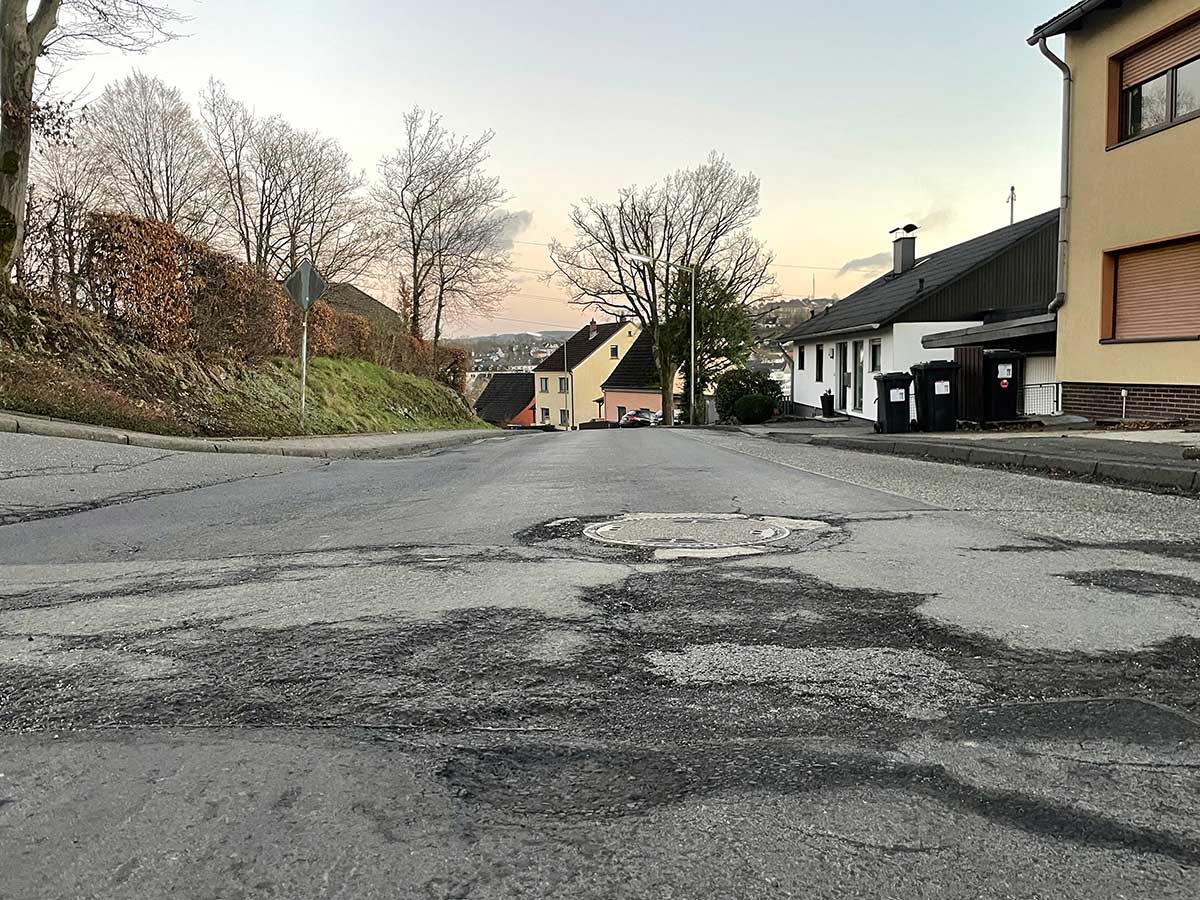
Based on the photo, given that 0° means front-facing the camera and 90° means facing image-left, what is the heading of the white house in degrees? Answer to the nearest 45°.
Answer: approximately 45°

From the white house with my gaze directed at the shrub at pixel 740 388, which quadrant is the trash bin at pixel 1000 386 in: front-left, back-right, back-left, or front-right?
back-left

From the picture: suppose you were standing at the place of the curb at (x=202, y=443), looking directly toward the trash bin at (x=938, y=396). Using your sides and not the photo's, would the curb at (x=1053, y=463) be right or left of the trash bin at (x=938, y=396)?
right

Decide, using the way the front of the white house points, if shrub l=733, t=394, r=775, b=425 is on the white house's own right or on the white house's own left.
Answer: on the white house's own right

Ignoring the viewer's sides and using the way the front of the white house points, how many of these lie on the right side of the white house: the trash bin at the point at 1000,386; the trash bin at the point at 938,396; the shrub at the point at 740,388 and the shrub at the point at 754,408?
2

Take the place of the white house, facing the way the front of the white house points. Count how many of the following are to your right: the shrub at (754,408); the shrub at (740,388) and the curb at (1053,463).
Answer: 2

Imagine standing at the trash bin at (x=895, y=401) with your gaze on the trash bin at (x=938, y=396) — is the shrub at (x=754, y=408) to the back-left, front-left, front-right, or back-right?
back-left

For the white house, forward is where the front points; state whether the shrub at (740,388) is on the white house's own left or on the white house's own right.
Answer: on the white house's own right
